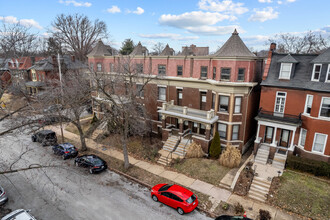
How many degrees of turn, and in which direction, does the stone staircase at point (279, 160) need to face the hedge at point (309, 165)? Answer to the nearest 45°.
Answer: approximately 135° to its left

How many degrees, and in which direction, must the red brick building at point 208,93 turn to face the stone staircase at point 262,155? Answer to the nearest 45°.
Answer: approximately 90° to its left

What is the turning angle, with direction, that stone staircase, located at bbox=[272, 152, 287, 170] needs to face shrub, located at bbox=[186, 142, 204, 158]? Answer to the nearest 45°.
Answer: approximately 45° to its right

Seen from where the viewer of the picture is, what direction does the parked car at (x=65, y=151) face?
facing away from the viewer and to the left of the viewer

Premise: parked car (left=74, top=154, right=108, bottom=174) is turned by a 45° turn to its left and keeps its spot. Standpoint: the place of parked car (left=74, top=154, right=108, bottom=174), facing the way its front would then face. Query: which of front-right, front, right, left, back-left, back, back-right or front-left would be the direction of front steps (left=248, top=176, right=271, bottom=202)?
back-left
